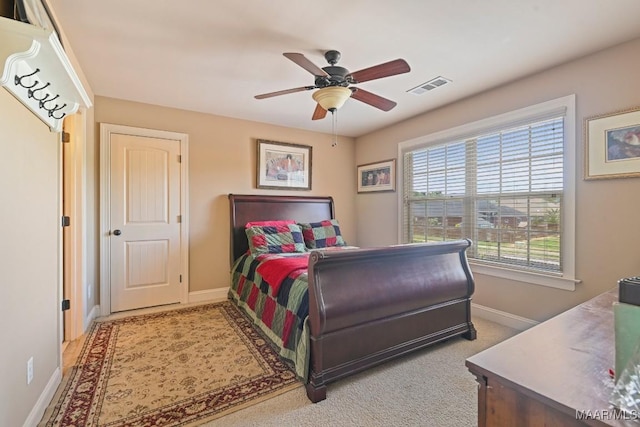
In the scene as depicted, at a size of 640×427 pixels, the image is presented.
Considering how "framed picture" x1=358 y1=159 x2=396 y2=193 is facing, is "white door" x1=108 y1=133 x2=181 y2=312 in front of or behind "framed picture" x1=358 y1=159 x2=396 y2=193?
in front

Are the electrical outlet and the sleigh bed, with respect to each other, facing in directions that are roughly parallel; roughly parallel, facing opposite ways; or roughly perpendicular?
roughly perpendicular

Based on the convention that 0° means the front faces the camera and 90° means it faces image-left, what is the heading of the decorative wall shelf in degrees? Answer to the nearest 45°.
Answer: approximately 315°

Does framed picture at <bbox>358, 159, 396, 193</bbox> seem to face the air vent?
no

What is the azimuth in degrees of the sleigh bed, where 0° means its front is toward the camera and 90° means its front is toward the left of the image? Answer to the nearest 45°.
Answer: approximately 315°

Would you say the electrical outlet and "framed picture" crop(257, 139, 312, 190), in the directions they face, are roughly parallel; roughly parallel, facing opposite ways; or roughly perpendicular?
roughly perpendicular

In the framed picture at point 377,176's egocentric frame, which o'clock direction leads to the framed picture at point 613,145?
the framed picture at point 613,145 is roughly at 9 o'clock from the framed picture at point 377,176.

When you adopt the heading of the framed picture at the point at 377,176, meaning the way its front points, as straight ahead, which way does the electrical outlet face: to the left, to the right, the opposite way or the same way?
the opposite way

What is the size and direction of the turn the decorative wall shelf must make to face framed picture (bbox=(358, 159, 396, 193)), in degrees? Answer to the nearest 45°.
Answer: approximately 45° to its left

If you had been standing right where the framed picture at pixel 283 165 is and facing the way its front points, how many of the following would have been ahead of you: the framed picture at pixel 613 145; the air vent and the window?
3

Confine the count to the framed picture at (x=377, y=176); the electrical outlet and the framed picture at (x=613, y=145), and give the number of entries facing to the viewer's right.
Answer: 1

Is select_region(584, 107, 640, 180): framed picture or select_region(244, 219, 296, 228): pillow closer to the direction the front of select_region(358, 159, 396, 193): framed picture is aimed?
the pillow

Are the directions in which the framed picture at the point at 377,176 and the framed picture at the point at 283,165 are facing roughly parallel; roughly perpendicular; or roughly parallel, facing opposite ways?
roughly perpendicular

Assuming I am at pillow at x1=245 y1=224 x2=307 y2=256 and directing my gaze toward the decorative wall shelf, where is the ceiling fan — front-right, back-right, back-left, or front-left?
front-left

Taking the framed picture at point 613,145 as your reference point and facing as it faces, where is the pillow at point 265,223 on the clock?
The pillow is roughly at 1 o'clock from the framed picture.

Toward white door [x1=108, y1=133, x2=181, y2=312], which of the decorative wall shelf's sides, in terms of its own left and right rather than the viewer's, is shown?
left

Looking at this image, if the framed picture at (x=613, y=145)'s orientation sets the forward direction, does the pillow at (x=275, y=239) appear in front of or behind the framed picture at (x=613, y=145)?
in front

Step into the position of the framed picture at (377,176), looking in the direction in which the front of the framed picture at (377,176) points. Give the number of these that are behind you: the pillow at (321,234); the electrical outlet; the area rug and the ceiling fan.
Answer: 0

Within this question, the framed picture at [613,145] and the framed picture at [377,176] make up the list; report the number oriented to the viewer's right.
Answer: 0

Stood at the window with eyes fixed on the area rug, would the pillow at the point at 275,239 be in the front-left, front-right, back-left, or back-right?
front-right
